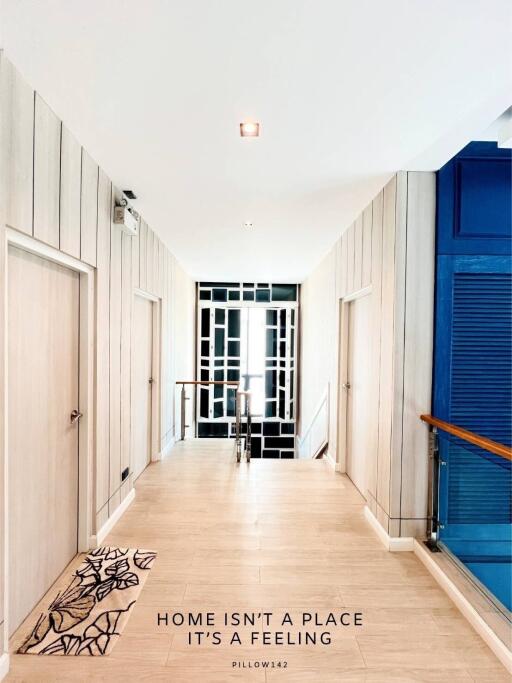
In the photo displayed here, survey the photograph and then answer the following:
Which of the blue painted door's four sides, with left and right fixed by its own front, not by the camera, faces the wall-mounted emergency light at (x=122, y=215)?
right

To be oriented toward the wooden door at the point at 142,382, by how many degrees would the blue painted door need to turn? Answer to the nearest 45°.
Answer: approximately 90° to its right

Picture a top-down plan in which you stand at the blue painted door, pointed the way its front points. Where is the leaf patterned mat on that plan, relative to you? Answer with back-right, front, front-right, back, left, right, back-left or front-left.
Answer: front-right

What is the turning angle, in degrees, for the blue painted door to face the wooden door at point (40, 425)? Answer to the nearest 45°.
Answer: approximately 45° to its right

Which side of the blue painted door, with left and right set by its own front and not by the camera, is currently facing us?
front

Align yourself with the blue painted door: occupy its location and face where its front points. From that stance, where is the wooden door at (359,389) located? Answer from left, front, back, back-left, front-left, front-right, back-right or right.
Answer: back-right

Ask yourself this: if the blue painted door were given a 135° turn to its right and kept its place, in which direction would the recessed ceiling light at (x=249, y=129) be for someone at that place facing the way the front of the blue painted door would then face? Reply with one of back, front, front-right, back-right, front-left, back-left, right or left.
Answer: left

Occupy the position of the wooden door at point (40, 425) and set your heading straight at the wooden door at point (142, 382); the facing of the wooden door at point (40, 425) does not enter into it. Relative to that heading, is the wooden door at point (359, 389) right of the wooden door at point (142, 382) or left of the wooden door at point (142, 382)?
right
